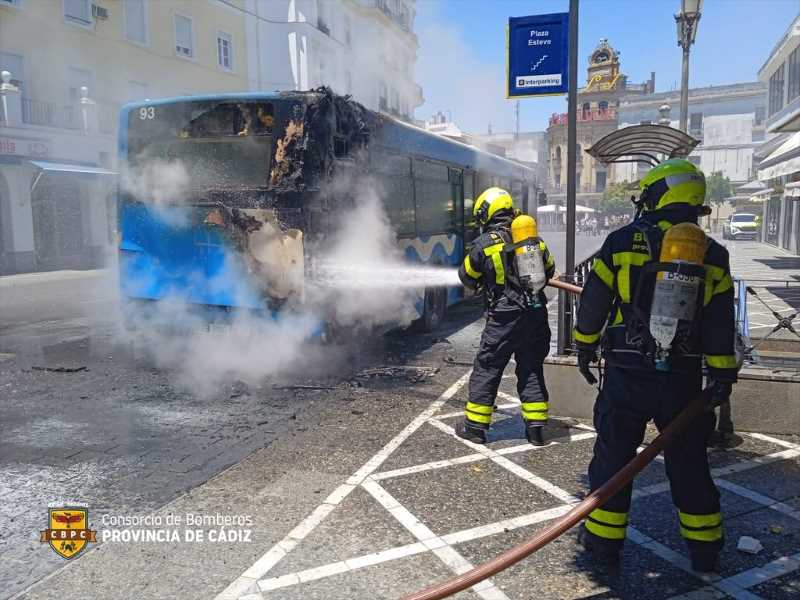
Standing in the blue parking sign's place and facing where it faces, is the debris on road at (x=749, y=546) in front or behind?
in front

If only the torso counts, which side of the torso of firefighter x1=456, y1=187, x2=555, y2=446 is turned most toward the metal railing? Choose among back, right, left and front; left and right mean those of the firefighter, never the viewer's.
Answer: right

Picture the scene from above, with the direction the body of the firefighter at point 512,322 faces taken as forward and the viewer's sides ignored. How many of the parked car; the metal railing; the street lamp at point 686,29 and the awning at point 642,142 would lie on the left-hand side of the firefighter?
0

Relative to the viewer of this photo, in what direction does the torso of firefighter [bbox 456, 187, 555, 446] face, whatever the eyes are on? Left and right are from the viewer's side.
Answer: facing away from the viewer and to the left of the viewer

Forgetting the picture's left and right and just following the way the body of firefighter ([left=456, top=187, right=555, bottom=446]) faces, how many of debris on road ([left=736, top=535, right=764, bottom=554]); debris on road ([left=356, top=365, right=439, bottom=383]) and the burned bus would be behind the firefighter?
1

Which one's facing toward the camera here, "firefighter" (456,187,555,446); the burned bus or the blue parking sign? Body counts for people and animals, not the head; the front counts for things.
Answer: the blue parking sign

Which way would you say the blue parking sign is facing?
toward the camera

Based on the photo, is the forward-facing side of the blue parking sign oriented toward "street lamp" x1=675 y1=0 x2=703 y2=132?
no

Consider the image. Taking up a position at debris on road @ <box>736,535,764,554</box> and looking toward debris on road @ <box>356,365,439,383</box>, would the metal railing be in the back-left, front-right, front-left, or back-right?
front-right

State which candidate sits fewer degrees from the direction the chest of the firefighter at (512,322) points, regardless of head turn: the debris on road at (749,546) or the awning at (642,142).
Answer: the awning

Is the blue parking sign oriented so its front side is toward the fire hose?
yes

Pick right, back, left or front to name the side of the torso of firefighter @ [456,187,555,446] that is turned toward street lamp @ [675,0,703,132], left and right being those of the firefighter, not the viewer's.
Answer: right

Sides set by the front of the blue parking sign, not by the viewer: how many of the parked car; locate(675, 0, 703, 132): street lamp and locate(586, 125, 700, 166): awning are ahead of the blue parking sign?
0

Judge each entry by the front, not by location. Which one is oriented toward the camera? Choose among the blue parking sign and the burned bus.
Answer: the blue parking sign

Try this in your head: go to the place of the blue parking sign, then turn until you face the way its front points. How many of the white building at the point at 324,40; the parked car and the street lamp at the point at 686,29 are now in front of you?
0
